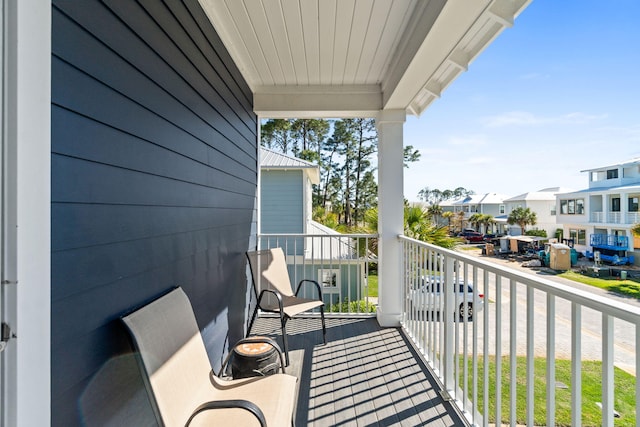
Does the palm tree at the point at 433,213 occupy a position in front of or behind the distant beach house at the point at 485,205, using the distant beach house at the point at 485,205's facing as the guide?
in front

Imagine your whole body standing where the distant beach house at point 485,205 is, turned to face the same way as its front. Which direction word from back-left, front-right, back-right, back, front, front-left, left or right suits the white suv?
front-left

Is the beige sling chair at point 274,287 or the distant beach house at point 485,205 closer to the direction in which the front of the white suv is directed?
the distant beach house

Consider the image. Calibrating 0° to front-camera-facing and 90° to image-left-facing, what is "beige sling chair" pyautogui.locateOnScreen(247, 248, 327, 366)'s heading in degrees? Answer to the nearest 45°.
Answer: approximately 315°

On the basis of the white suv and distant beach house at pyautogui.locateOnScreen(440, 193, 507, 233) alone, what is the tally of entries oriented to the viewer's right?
0

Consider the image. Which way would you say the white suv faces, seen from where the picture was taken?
facing to the left of the viewer

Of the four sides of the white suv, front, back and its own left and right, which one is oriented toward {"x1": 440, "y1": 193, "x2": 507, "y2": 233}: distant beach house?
right

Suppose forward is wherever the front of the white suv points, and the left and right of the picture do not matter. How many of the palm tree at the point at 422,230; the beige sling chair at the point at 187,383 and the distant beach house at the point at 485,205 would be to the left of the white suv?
1

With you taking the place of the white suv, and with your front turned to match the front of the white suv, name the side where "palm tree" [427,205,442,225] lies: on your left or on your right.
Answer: on your right
